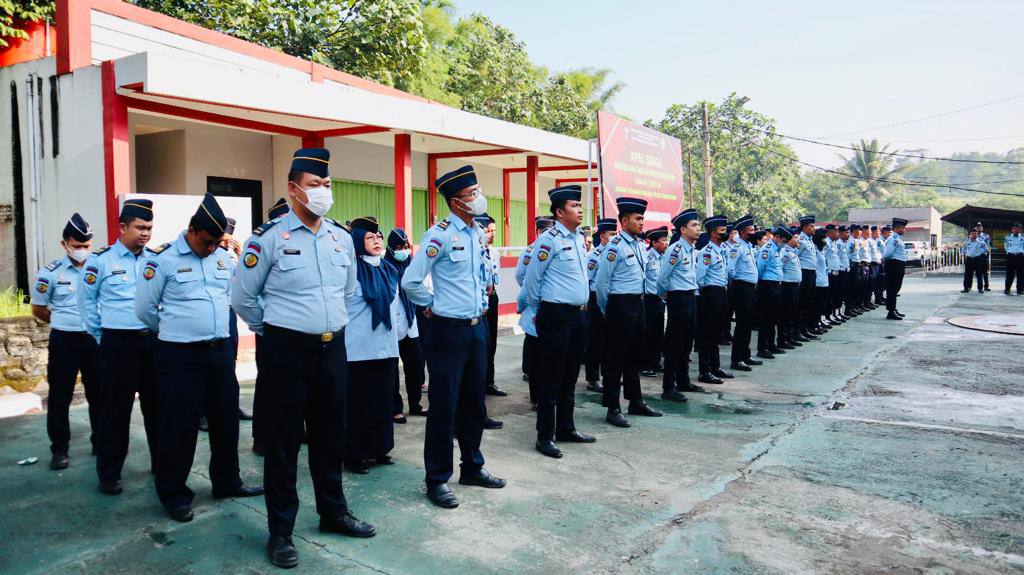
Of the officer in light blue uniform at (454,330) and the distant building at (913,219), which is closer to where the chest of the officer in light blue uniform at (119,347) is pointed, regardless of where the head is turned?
the officer in light blue uniform

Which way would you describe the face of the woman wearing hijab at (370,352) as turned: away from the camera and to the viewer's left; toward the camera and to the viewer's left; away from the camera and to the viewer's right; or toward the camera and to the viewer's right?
toward the camera and to the viewer's right

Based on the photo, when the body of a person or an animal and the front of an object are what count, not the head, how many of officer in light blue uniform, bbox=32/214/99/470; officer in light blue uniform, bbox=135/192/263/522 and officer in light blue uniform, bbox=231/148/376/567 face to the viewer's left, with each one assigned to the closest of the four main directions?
0
